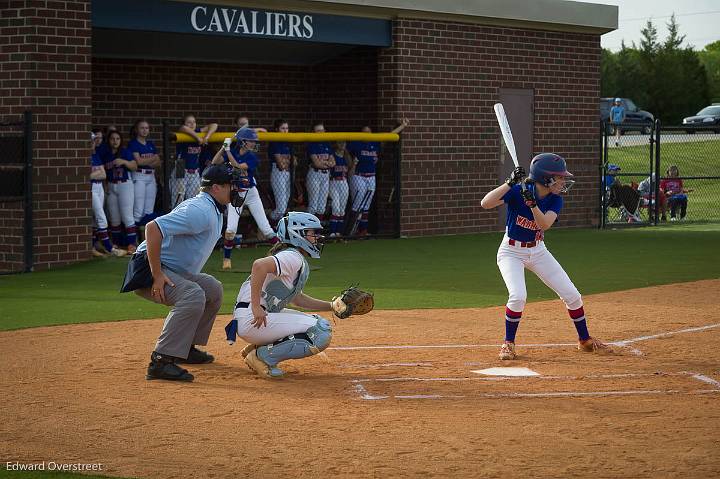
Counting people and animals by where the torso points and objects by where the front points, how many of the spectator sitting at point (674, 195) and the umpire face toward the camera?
1

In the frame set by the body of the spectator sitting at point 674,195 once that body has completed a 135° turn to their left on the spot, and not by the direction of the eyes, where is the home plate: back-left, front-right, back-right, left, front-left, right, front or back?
back-right

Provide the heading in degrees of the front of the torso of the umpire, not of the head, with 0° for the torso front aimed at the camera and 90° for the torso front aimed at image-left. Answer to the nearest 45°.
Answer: approximately 270°

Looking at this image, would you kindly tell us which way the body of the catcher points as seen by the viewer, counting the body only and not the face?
to the viewer's right

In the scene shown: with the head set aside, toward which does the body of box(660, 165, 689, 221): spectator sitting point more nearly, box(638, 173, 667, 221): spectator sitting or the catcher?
the catcher

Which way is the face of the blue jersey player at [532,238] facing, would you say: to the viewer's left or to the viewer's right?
to the viewer's right

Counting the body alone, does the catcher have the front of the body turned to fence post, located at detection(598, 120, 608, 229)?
no

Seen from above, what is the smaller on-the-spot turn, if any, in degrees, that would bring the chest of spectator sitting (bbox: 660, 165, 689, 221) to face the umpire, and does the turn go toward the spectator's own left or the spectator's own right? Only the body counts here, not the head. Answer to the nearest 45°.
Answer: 0° — they already face them

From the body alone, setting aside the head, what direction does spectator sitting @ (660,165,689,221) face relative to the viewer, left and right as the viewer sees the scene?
facing the viewer

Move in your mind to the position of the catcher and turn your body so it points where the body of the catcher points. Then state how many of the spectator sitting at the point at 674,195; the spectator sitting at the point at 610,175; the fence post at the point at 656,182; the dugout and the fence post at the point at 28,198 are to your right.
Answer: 0

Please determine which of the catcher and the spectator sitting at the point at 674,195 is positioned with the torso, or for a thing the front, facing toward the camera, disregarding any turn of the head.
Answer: the spectator sitting

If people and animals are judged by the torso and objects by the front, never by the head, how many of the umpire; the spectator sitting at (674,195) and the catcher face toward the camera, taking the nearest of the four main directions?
1

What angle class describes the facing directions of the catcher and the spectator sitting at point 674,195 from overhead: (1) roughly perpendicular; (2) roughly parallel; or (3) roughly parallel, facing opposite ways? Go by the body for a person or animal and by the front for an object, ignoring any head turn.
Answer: roughly perpendicular

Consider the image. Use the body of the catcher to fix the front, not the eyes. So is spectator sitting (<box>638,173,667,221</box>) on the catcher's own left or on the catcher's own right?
on the catcher's own left

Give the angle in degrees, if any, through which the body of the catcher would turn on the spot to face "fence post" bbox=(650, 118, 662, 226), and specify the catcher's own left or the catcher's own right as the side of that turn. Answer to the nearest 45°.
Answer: approximately 45° to the catcher's own left

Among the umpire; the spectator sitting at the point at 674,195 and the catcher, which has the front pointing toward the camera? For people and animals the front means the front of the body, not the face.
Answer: the spectator sitting

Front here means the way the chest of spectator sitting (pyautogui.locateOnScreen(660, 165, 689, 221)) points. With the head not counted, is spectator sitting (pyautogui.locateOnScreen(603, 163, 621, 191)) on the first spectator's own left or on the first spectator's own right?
on the first spectator's own right
